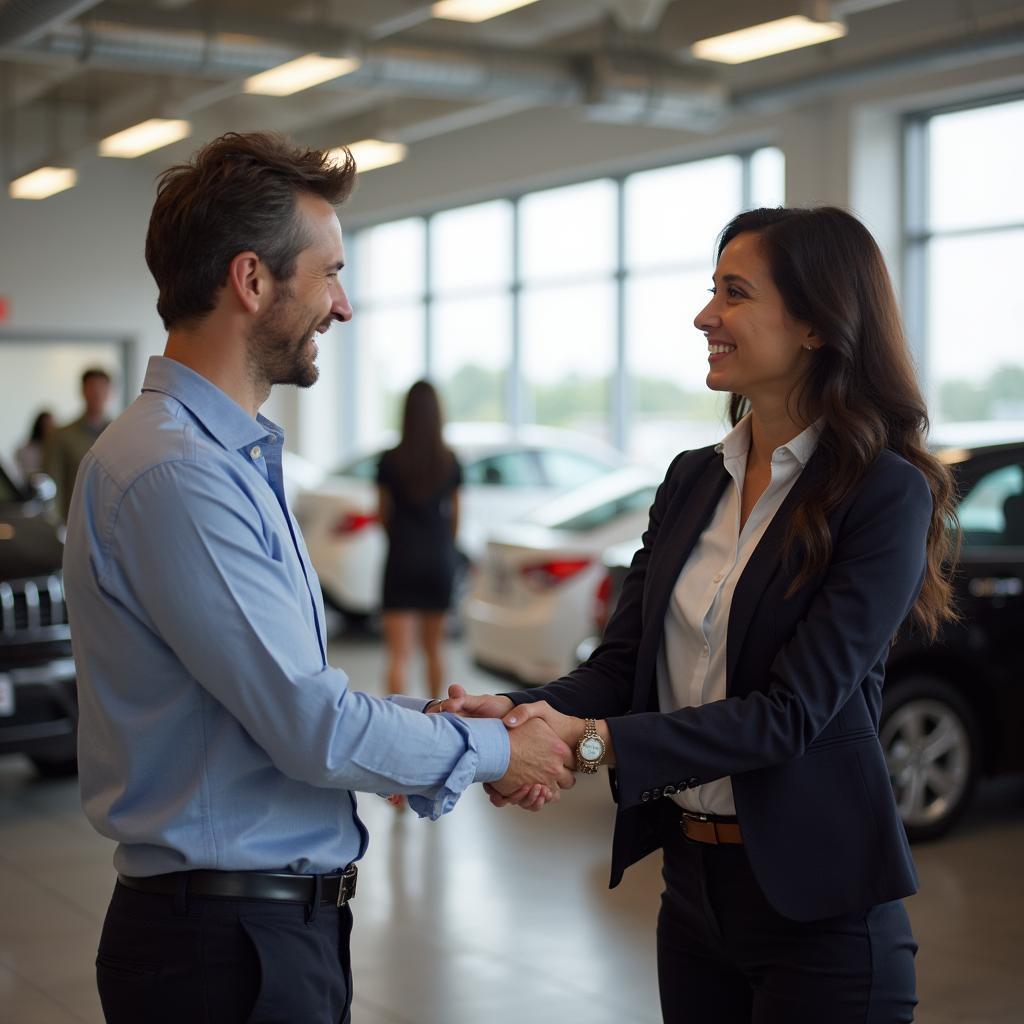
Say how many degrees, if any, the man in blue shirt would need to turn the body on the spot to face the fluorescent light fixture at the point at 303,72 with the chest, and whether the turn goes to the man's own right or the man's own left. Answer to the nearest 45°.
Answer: approximately 90° to the man's own left

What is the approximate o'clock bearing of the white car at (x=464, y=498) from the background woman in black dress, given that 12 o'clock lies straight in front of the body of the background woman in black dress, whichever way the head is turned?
The white car is roughly at 12 o'clock from the background woman in black dress.

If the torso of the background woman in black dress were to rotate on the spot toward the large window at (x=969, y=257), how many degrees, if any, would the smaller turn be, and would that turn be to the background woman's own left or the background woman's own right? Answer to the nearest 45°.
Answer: approximately 45° to the background woman's own right

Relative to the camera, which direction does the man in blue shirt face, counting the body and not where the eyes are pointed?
to the viewer's right

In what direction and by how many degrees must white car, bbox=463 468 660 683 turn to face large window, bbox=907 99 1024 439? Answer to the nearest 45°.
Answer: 0° — it already faces it

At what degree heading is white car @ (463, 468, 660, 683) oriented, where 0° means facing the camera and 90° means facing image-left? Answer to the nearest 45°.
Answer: approximately 225°

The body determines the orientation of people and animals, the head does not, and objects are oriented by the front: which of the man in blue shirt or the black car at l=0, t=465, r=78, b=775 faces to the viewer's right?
the man in blue shirt

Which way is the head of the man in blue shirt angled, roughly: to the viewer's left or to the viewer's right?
to the viewer's right

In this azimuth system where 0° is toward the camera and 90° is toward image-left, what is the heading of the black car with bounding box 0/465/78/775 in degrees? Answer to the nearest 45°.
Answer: approximately 0°

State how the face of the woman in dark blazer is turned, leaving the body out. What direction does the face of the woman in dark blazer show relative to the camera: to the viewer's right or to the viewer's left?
to the viewer's left
